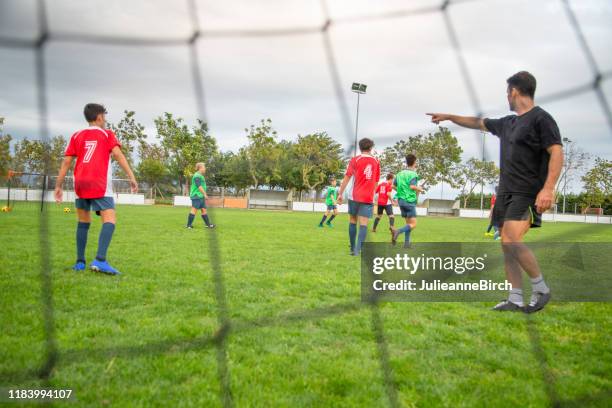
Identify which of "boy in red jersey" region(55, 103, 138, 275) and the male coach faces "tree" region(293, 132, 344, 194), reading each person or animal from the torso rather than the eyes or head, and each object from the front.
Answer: the boy in red jersey

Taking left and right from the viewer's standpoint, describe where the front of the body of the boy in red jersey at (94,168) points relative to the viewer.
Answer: facing away from the viewer and to the right of the viewer

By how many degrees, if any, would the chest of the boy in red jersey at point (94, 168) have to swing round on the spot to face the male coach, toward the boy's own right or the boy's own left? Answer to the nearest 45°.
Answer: approximately 90° to the boy's own right

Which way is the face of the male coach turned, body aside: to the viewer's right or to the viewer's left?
to the viewer's left

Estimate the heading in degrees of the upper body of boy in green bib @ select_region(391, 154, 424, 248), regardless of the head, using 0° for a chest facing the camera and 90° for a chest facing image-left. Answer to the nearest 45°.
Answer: approximately 225°

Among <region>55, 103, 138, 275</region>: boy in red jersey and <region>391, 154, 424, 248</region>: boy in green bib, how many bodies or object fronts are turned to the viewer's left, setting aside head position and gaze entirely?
0

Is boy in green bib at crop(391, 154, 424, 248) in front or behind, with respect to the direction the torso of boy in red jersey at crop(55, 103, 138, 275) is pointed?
in front

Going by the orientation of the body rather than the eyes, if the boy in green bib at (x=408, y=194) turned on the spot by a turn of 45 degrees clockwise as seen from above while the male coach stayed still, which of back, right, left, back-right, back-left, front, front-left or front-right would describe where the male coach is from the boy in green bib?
right

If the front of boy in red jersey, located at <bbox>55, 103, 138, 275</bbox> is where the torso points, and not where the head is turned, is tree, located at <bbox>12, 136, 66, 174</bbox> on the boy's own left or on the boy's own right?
on the boy's own left
